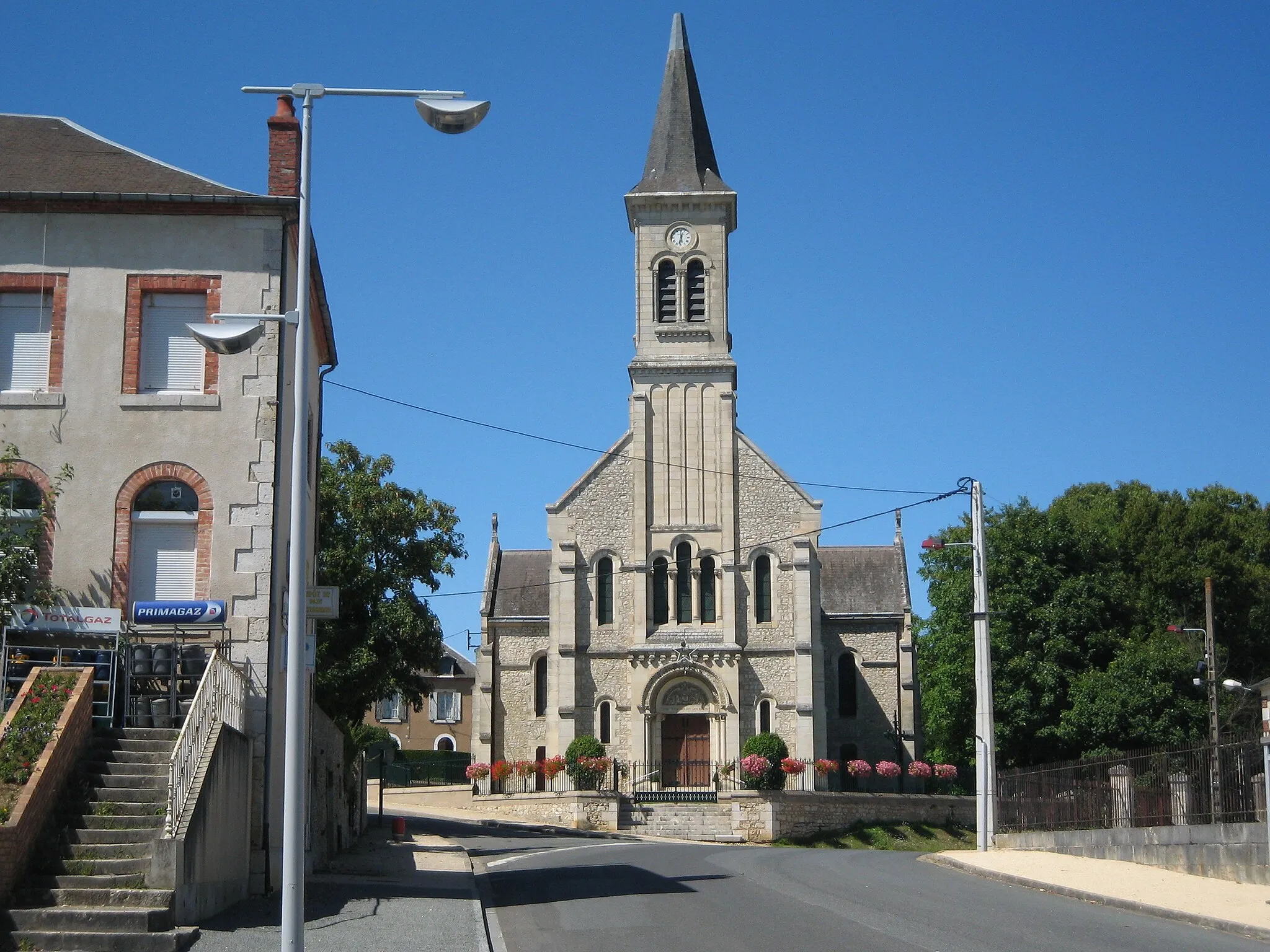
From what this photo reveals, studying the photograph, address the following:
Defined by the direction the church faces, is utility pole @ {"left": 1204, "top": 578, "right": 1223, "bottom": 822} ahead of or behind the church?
ahead

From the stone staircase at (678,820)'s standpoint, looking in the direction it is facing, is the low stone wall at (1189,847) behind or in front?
in front

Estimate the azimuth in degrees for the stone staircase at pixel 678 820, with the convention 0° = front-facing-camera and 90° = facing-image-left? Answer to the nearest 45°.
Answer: approximately 0°

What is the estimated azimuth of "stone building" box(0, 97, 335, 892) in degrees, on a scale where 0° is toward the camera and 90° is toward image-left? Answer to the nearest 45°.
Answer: approximately 0°

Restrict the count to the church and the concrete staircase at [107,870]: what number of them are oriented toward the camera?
2

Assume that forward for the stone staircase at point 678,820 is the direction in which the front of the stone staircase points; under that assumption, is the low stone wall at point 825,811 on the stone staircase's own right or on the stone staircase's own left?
on the stone staircase's own left

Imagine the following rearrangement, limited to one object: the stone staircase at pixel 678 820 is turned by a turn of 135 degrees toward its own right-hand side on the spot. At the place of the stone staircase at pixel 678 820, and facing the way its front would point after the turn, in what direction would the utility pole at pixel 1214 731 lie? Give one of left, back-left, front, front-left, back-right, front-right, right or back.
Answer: back

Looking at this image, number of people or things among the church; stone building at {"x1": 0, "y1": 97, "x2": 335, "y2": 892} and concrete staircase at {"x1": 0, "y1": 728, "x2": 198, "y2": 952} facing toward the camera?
3

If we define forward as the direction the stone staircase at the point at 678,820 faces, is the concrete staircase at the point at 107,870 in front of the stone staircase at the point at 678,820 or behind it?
in front
